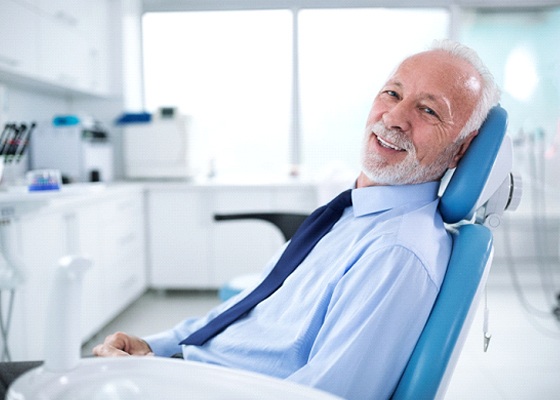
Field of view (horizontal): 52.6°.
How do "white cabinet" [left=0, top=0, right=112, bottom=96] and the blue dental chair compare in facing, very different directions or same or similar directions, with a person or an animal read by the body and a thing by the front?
very different directions

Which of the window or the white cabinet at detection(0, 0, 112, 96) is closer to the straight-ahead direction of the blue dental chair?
the white cabinet

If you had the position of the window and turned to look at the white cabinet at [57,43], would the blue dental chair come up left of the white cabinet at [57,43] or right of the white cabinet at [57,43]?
left

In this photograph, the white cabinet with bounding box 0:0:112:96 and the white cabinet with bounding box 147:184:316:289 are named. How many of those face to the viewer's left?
0

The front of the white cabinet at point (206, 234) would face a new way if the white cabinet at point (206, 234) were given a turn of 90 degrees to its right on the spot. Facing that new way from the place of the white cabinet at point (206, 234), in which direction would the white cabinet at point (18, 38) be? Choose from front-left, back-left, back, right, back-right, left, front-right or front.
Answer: front-left

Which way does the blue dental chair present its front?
to the viewer's left

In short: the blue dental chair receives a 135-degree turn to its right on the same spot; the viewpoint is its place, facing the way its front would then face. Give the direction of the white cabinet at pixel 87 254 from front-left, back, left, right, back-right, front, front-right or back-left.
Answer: left

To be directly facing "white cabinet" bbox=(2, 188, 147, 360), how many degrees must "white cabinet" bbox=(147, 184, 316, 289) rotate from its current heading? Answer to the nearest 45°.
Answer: approximately 45° to its right

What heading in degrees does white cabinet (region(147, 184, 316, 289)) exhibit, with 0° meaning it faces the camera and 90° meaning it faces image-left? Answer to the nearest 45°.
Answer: approximately 0°
